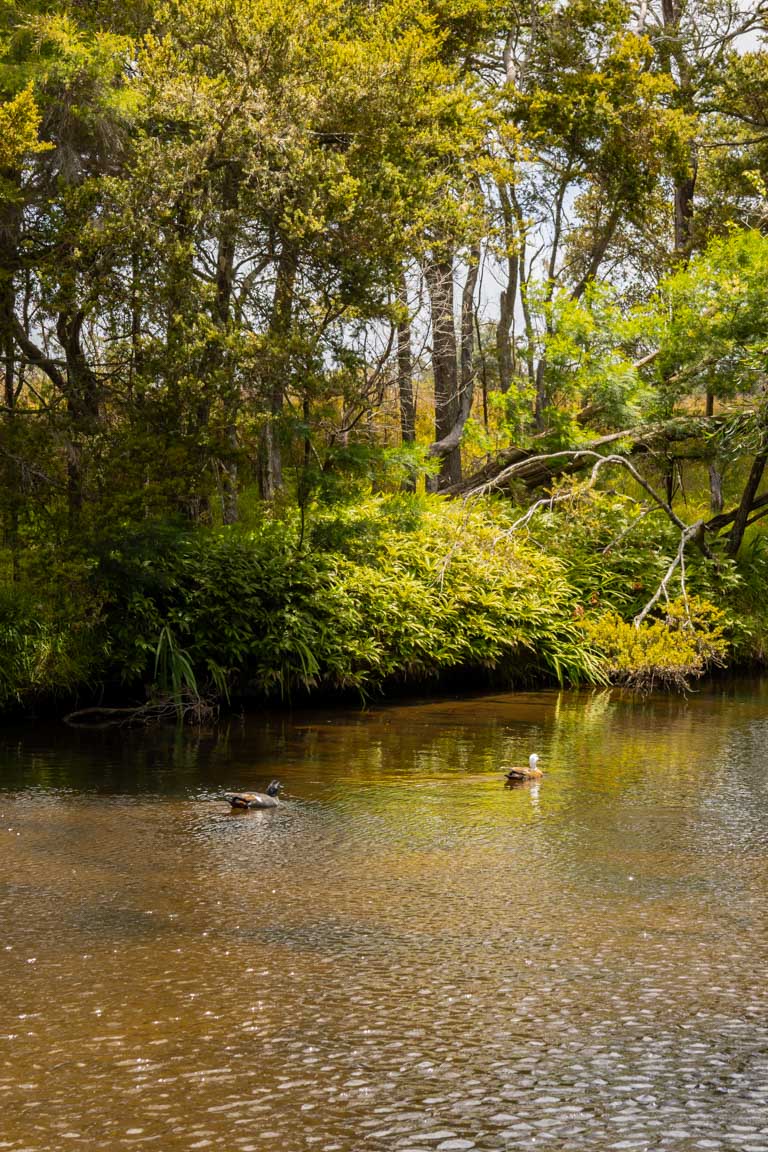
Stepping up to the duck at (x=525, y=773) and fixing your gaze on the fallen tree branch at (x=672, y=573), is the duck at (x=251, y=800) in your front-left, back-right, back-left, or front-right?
back-left

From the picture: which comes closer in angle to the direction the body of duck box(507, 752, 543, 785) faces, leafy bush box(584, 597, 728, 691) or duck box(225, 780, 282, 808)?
the leafy bush

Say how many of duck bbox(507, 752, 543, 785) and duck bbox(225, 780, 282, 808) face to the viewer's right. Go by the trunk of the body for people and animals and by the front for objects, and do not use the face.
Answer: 2

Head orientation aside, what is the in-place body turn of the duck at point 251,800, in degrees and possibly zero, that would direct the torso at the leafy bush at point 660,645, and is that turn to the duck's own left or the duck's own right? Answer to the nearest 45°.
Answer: approximately 45° to the duck's own left

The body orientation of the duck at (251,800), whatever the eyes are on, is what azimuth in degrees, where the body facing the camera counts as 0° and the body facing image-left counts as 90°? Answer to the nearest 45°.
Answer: approximately 270°

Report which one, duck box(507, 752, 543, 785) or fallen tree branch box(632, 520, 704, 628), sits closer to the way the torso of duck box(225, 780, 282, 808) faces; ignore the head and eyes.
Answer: the duck

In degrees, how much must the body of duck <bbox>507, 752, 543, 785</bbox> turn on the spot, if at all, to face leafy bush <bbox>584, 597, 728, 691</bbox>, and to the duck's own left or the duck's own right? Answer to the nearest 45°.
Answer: approximately 90° to the duck's own left

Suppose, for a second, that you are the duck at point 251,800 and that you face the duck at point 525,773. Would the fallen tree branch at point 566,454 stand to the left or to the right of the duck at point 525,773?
left

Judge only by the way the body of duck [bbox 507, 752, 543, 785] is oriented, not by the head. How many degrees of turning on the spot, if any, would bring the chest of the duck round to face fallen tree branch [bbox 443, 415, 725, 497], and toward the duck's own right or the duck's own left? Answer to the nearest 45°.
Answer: approximately 90° to the duck's own left

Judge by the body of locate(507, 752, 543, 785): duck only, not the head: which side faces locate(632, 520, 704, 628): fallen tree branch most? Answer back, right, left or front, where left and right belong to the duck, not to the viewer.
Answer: left

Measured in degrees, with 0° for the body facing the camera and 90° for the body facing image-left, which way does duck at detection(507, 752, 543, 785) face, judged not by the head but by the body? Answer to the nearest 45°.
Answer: approximately 270°
